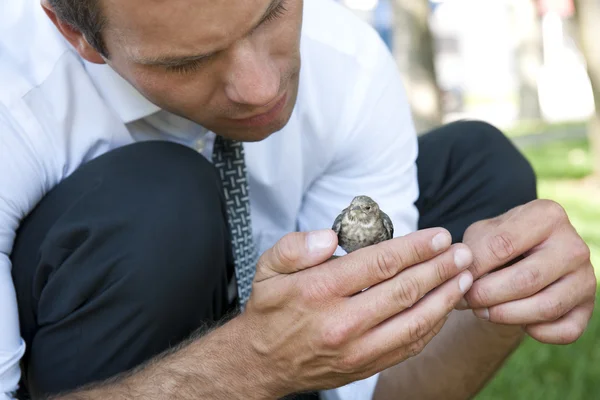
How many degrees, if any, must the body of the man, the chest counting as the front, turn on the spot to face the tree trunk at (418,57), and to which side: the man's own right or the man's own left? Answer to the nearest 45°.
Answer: approximately 135° to the man's own left

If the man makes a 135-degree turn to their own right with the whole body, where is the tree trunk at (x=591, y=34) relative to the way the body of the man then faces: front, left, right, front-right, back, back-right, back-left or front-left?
back-right

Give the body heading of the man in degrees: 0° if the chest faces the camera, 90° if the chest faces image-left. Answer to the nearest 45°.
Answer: approximately 315°

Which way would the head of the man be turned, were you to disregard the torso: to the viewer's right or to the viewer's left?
to the viewer's right

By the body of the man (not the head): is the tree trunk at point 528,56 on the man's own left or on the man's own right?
on the man's own left
